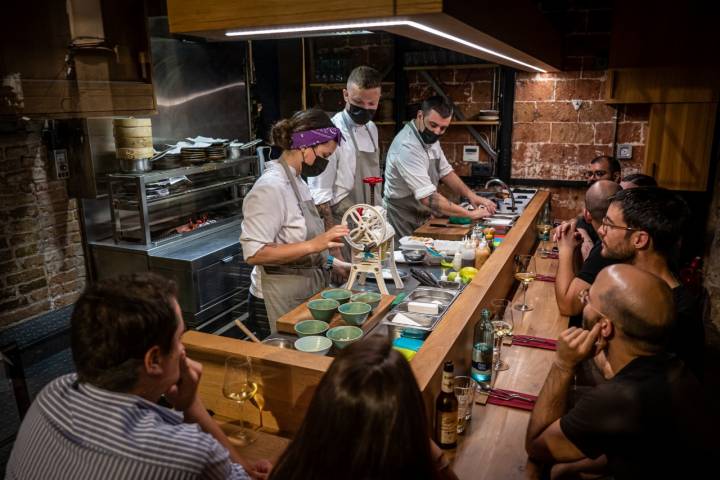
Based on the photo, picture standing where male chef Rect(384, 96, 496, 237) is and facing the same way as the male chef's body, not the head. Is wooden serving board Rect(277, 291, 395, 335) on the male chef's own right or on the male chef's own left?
on the male chef's own right

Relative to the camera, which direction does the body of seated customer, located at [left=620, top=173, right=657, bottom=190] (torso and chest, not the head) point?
to the viewer's left

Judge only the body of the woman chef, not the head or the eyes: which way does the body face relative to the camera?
to the viewer's right

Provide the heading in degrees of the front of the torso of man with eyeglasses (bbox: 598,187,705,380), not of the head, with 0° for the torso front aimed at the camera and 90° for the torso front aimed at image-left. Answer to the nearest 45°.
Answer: approximately 90°

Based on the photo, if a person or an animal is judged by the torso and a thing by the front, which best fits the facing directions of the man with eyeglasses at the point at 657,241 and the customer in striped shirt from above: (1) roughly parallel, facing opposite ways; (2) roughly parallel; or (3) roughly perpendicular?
roughly perpendicular

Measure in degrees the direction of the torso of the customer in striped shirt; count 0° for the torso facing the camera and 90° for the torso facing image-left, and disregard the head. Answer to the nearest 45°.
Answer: approximately 225°

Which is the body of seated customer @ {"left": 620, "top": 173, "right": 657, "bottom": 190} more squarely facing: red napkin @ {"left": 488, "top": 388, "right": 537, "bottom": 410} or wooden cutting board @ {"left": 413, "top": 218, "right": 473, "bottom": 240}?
the wooden cutting board

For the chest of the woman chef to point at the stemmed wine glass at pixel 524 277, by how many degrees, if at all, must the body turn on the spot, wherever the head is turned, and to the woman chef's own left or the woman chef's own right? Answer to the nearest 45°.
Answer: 0° — they already face it

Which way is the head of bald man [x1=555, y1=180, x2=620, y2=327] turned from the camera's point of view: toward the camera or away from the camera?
away from the camera

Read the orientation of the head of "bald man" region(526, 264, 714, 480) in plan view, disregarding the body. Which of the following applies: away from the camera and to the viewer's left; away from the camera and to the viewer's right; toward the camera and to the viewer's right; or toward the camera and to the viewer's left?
away from the camera and to the viewer's left

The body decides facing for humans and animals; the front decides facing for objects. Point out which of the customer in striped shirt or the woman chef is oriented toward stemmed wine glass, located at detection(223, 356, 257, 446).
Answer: the customer in striped shirt

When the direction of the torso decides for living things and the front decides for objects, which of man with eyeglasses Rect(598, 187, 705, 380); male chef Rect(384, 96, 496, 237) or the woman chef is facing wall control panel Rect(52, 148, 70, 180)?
the man with eyeglasses

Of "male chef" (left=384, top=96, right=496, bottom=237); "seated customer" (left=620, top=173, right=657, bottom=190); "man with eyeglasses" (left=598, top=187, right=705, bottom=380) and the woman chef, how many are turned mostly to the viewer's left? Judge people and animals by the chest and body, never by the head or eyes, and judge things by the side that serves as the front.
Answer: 2

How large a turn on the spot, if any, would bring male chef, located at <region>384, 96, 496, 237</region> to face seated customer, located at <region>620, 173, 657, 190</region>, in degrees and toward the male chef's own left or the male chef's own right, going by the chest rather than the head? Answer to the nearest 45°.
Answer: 0° — they already face them
